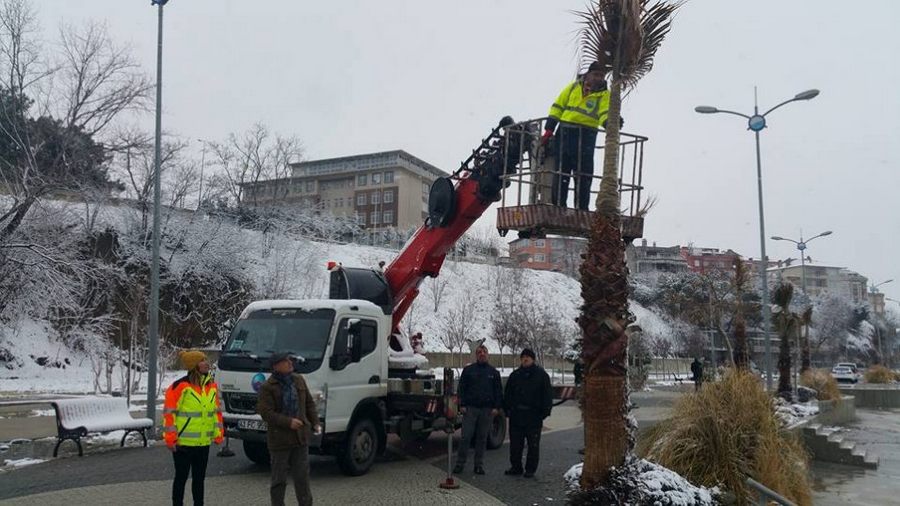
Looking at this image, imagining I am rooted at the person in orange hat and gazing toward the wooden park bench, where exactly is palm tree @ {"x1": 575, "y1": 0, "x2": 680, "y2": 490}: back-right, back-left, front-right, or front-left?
back-right

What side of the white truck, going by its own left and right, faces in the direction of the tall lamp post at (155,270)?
right

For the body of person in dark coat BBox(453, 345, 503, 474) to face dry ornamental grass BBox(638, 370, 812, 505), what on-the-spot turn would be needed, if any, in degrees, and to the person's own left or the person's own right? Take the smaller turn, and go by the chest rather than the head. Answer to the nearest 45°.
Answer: approximately 45° to the person's own left

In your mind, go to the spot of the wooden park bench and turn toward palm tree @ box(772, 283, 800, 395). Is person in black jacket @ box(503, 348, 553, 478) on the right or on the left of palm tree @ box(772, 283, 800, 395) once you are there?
right

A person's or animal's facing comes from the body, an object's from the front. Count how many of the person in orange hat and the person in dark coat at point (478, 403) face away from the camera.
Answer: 0

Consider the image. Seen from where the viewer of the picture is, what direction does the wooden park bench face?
facing the viewer and to the right of the viewer

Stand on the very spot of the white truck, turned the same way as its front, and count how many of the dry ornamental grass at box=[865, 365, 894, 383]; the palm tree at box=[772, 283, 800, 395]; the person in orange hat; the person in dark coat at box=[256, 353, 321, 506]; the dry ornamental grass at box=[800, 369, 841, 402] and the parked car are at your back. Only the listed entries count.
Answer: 4

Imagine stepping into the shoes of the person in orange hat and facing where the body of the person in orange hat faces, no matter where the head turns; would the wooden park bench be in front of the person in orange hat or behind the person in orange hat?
behind

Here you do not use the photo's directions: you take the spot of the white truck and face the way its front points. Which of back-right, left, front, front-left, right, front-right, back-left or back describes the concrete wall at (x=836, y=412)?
back
